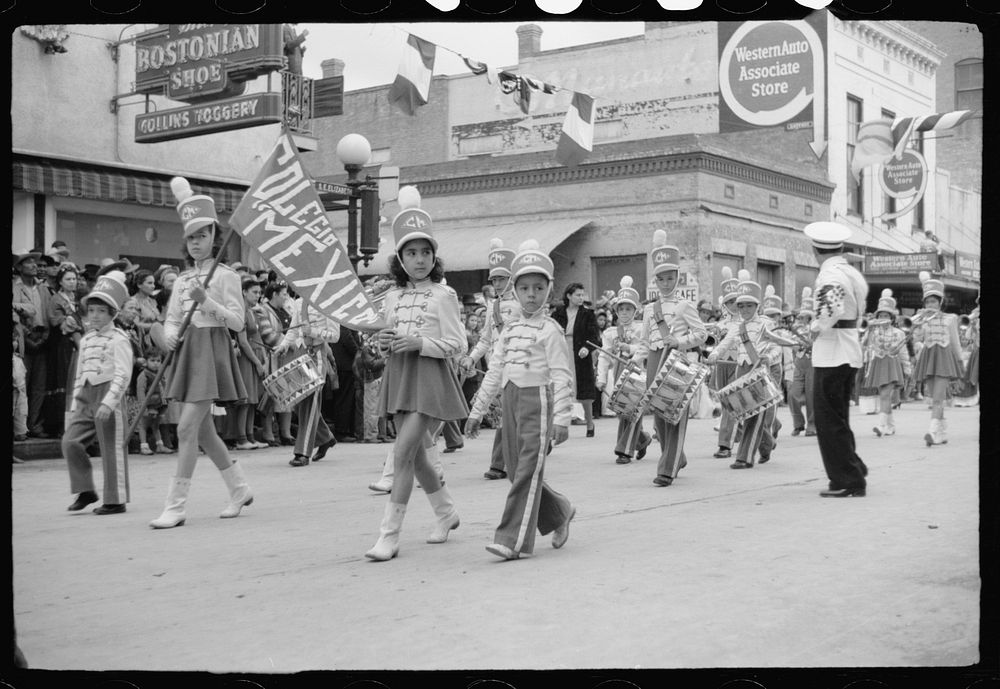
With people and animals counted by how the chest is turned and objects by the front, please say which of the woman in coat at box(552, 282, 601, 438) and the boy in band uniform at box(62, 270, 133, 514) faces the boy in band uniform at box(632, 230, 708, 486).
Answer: the woman in coat

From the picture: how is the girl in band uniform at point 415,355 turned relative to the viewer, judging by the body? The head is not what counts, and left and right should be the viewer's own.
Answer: facing the viewer and to the left of the viewer

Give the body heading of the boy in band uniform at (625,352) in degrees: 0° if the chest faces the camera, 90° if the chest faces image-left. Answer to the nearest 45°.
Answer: approximately 45°

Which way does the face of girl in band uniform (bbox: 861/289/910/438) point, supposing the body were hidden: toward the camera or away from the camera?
toward the camera

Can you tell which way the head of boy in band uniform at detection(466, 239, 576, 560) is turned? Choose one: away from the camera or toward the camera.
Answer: toward the camera

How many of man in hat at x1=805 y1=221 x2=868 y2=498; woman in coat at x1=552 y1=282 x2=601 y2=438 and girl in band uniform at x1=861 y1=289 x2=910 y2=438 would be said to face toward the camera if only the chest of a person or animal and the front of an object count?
2

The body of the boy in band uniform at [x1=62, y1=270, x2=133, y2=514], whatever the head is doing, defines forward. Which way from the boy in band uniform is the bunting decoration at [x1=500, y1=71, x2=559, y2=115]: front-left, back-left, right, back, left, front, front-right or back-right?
back

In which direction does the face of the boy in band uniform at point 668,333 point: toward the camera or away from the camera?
toward the camera

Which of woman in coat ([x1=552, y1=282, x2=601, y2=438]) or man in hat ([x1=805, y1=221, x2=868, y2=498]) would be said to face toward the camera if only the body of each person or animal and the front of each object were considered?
the woman in coat

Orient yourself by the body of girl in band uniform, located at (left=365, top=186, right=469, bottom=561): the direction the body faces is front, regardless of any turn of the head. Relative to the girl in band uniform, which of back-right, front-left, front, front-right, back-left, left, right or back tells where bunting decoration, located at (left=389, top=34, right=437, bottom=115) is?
back-right

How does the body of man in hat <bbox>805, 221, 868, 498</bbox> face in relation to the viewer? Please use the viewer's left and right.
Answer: facing away from the viewer and to the left of the viewer

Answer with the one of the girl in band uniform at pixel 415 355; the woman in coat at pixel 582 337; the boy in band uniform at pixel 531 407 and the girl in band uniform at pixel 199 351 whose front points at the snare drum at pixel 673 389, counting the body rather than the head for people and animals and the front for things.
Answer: the woman in coat

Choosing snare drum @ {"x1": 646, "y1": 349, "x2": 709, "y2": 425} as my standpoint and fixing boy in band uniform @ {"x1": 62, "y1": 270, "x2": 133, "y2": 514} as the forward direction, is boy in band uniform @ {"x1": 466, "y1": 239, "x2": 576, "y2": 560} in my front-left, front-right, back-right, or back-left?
front-left

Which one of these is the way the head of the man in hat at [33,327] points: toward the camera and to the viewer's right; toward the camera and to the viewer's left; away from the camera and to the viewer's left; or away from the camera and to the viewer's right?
toward the camera and to the viewer's right

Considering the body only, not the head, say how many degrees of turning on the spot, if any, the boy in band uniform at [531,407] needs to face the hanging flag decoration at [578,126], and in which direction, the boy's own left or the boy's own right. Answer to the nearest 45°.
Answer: approximately 135° to the boy's own right

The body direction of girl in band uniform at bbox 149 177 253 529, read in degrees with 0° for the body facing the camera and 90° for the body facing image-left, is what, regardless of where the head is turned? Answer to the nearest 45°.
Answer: approximately 45°

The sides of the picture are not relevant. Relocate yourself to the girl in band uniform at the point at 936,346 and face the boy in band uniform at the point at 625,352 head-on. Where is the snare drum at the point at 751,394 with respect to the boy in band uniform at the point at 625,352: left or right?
left
